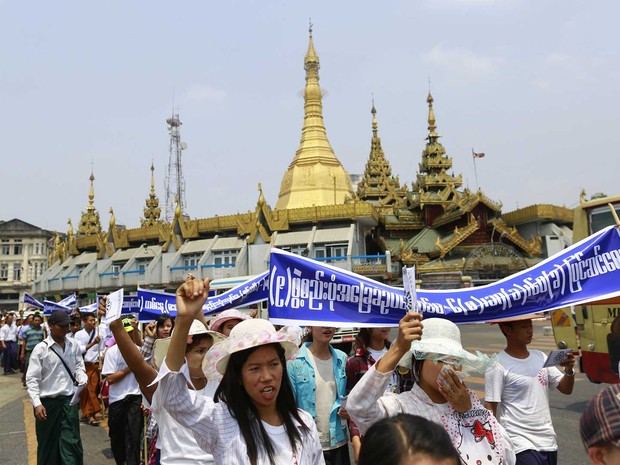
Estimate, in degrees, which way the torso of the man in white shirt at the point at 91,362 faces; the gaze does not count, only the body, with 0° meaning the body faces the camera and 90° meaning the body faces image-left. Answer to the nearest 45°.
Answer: approximately 315°

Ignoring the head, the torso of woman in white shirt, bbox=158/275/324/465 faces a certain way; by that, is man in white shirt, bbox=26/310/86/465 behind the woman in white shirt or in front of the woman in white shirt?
behind

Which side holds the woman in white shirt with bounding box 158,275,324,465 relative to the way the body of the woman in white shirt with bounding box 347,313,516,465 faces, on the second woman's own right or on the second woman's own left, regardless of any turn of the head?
on the second woman's own right

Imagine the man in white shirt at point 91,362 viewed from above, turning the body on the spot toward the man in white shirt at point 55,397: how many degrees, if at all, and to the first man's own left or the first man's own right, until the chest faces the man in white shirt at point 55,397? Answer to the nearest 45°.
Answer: approximately 45° to the first man's own right

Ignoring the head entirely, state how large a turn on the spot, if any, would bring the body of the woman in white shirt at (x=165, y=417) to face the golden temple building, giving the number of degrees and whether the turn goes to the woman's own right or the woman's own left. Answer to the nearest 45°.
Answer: approximately 135° to the woman's own left

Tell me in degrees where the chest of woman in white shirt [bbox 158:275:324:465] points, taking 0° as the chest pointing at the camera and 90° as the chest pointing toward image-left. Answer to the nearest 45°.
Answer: approximately 315°

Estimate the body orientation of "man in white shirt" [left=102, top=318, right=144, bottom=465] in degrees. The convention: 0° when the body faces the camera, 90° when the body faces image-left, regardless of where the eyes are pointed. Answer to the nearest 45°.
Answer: approximately 315°

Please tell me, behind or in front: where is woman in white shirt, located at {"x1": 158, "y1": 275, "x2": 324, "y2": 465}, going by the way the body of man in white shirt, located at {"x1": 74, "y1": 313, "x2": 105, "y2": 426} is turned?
in front

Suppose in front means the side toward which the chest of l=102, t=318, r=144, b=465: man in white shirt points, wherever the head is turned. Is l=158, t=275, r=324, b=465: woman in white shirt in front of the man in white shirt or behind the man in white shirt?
in front
